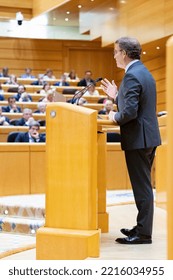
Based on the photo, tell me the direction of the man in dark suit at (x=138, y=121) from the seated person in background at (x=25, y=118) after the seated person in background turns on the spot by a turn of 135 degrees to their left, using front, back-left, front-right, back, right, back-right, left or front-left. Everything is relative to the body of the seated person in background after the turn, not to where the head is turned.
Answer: back

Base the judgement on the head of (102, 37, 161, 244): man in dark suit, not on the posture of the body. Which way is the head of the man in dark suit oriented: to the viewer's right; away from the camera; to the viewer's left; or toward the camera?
to the viewer's left

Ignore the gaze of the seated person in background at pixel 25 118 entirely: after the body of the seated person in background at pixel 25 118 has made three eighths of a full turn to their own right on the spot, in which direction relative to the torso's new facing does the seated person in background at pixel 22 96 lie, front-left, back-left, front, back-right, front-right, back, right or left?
right

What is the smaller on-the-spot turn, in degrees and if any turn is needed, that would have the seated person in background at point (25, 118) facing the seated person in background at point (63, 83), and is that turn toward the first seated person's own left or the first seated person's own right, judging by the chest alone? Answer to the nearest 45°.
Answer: approximately 135° to the first seated person's own left

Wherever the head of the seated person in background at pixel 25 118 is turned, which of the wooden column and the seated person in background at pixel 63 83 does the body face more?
the wooden column

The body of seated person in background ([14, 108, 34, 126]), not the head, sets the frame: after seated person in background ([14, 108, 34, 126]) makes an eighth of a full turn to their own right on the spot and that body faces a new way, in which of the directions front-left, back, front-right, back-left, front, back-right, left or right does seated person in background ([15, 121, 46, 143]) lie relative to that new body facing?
front

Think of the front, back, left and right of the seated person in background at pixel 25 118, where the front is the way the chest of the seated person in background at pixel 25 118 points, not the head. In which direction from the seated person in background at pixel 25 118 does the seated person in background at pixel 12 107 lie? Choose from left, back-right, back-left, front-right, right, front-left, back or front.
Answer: back-left

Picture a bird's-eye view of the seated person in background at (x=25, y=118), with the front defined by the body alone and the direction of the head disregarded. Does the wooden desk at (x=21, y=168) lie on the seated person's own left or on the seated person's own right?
on the seated person's own right

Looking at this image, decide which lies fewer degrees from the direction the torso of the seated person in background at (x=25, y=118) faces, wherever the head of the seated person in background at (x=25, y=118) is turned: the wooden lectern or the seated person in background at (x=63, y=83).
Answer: the wooden lectern

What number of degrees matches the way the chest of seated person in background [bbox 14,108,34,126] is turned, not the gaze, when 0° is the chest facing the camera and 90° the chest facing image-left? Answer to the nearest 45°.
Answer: approximately 315°
